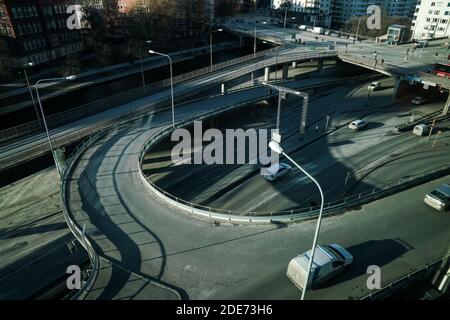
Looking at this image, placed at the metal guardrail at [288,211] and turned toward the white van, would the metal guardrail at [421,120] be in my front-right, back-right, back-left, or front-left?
back-left

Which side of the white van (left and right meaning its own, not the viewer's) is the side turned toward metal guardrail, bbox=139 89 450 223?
left

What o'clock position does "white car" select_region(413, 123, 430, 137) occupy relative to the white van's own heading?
The white car is roughly at 11 o'clock from the white van.

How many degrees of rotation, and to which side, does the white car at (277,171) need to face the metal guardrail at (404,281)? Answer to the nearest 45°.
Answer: approximately 90° to its left
